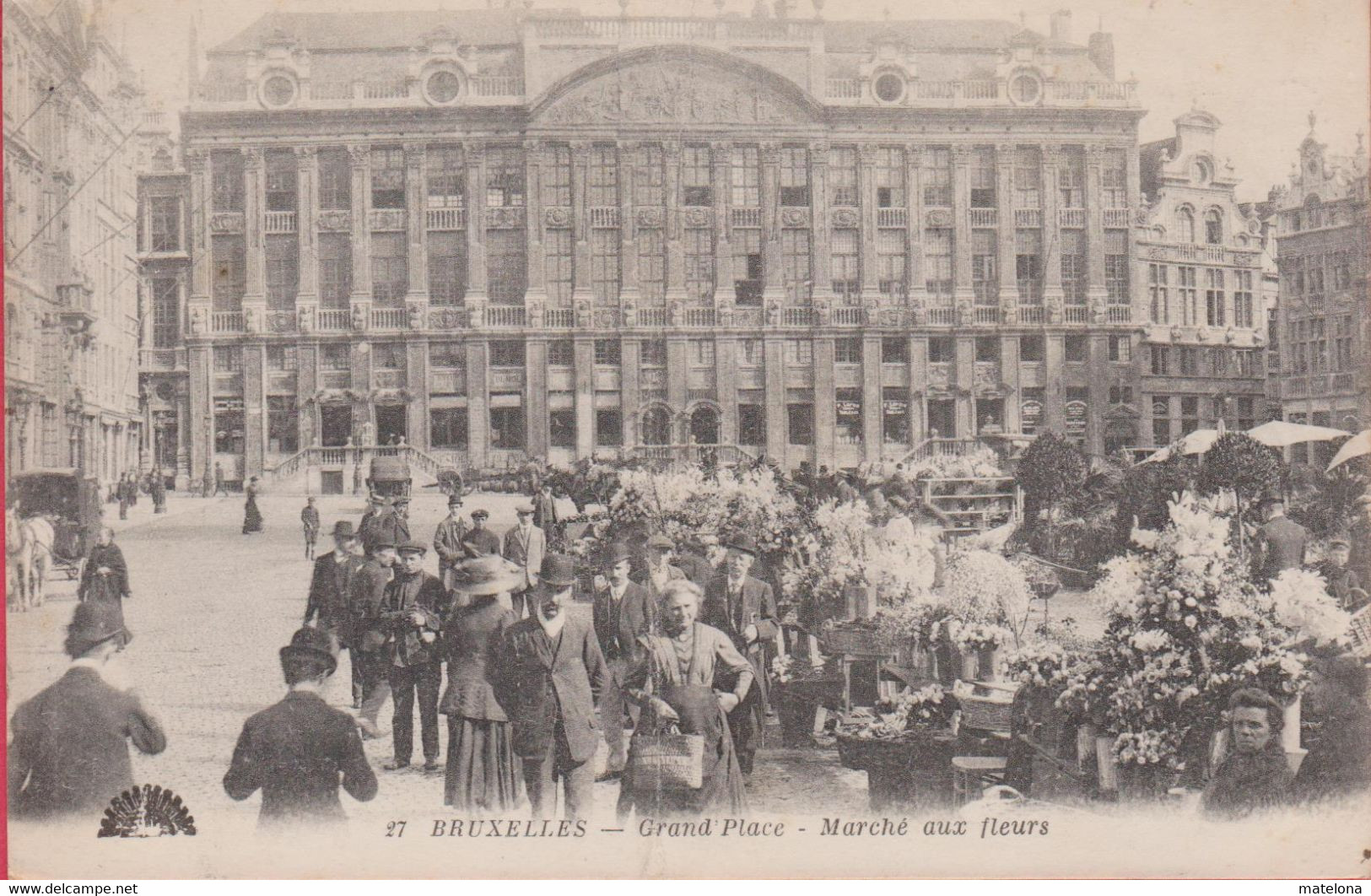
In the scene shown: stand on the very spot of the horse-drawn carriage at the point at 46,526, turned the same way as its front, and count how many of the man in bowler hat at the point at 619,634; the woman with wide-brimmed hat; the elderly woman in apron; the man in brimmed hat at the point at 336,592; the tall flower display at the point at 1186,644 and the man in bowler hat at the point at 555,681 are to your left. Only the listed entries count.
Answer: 6

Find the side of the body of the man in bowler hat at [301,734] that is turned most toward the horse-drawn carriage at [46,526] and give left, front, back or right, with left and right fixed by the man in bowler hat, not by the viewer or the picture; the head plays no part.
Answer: front

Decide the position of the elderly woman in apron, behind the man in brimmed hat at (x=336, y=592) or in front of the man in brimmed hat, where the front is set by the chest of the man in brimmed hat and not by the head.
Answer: in front

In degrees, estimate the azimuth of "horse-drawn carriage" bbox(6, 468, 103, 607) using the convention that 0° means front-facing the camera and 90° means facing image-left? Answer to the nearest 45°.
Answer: approximately 45°

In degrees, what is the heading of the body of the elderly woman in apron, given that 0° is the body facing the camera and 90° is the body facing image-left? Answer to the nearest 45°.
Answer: approximately 0°

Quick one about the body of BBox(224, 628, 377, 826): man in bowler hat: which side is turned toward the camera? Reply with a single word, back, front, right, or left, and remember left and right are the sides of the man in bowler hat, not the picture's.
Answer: back

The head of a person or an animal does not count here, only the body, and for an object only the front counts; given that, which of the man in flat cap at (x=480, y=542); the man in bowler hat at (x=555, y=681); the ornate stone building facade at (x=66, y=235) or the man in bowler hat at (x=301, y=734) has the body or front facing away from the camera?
the man in bowler hat at (x=301, y=734)

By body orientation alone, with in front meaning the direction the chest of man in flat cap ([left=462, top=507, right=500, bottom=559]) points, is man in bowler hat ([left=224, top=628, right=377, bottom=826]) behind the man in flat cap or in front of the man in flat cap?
in front

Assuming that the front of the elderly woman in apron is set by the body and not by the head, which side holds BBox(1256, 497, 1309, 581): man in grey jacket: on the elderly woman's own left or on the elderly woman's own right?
on the elderly woman's own left
